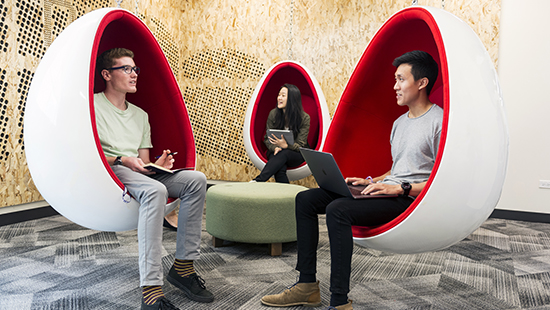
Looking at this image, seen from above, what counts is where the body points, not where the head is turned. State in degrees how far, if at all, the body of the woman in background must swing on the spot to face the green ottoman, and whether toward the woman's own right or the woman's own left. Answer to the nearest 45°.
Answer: approximately 45° to the woman's own left

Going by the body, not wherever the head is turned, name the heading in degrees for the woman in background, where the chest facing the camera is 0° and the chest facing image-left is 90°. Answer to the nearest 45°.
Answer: approximately 45°

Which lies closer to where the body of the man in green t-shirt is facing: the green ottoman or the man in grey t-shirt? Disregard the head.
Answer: the man in grey t-shirt

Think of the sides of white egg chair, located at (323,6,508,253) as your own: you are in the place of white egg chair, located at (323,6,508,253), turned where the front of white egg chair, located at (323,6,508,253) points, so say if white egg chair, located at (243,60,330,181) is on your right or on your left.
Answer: on your right

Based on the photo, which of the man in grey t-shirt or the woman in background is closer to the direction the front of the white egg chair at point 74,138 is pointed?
the man in grey t-shirt

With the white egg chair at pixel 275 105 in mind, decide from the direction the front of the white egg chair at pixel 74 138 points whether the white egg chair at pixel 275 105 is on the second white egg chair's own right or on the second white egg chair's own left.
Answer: on the second white egg chair's own left

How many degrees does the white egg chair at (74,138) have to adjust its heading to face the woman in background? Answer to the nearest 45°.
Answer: approximately 90° to its left

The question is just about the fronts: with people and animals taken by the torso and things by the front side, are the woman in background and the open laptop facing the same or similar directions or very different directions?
very different directions

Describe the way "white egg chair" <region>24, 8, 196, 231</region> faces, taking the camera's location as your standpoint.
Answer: facing the viewer and to the right of the viewer

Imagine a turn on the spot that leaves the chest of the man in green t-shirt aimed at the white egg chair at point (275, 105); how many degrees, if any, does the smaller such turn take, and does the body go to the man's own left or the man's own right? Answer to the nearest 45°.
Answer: approximately 90° to the man's own left

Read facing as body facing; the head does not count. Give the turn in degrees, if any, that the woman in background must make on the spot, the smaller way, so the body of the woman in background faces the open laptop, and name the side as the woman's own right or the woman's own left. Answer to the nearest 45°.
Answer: approximately 45° to the woman's own left

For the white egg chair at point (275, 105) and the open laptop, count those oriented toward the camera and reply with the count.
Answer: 1

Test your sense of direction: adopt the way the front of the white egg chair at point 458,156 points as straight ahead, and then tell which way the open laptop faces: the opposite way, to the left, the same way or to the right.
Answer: the opposite way

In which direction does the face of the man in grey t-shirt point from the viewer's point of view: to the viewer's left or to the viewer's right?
to the viewer's left

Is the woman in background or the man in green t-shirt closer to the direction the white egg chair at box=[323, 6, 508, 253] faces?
the man in green t-shirt
